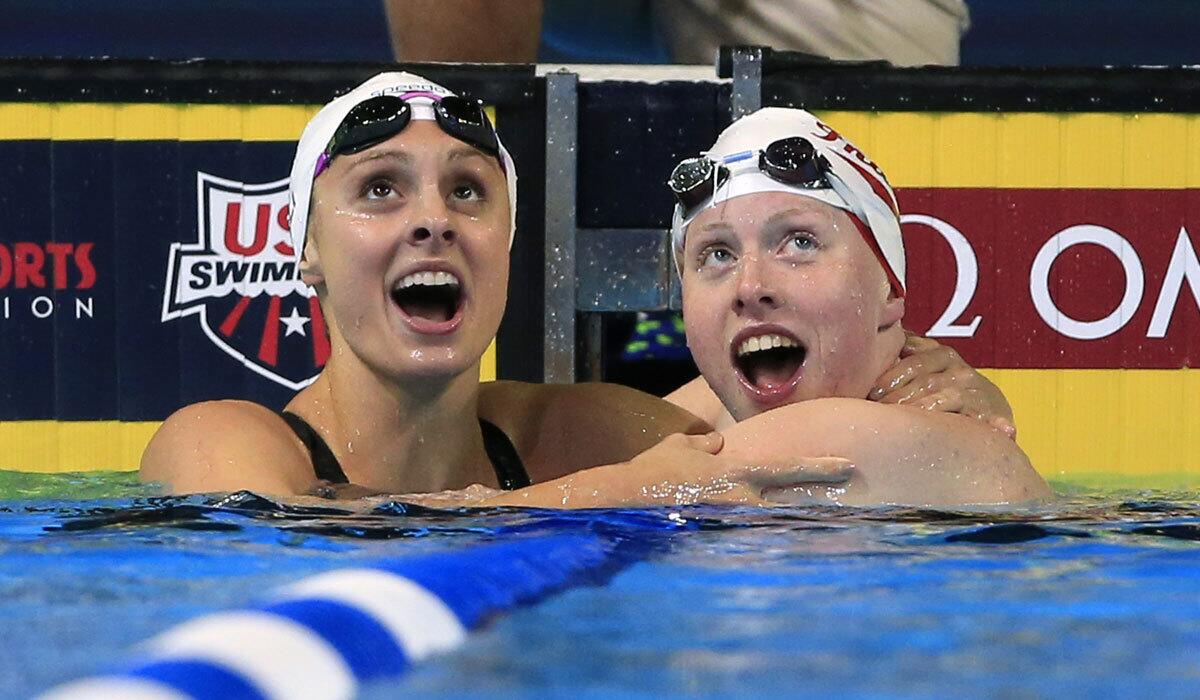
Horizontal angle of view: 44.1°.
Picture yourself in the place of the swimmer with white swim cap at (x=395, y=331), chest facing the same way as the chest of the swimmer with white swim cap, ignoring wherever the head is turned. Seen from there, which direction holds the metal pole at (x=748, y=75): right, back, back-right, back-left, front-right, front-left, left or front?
back-left

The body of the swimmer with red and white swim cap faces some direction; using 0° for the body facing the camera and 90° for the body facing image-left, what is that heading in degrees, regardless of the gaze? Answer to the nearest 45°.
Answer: approximately 45°

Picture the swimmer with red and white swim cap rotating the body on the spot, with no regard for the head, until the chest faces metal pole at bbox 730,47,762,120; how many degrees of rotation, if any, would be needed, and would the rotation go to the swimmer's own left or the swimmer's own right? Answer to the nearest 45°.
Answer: approximately 135° to the swimmer's own right

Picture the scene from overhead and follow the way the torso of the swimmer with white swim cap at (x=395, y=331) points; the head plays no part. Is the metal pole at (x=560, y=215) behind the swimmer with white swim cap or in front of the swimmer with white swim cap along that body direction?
behind

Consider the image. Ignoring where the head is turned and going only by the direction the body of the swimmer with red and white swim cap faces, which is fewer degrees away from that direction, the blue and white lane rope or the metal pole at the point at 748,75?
the blue and white lane rope

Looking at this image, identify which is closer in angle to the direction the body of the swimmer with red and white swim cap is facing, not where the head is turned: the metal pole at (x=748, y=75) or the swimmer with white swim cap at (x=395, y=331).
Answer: the swimmer with white swim cap

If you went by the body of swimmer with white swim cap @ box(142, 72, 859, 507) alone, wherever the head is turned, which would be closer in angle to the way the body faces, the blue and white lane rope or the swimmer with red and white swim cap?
the blue and white lane rope
